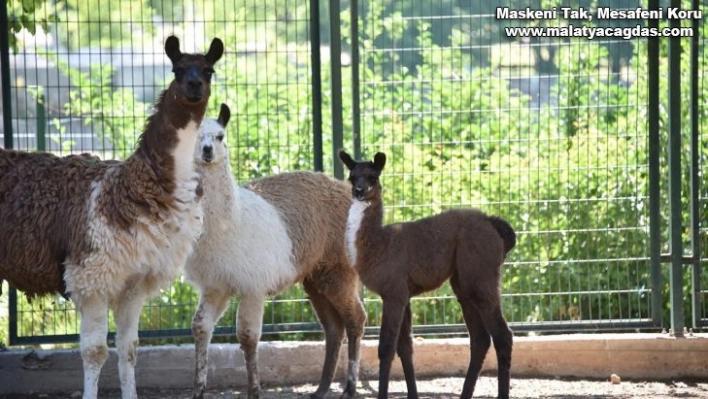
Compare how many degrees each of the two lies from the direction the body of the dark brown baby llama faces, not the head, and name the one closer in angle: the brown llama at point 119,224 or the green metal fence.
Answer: the brown llama

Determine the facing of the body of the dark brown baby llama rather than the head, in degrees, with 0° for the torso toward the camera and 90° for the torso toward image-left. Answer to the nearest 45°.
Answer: approximately 90°

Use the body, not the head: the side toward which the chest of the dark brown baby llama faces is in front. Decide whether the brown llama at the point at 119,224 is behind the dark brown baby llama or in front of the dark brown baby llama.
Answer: in front

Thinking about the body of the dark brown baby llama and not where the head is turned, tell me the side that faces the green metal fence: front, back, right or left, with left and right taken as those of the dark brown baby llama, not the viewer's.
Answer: right
